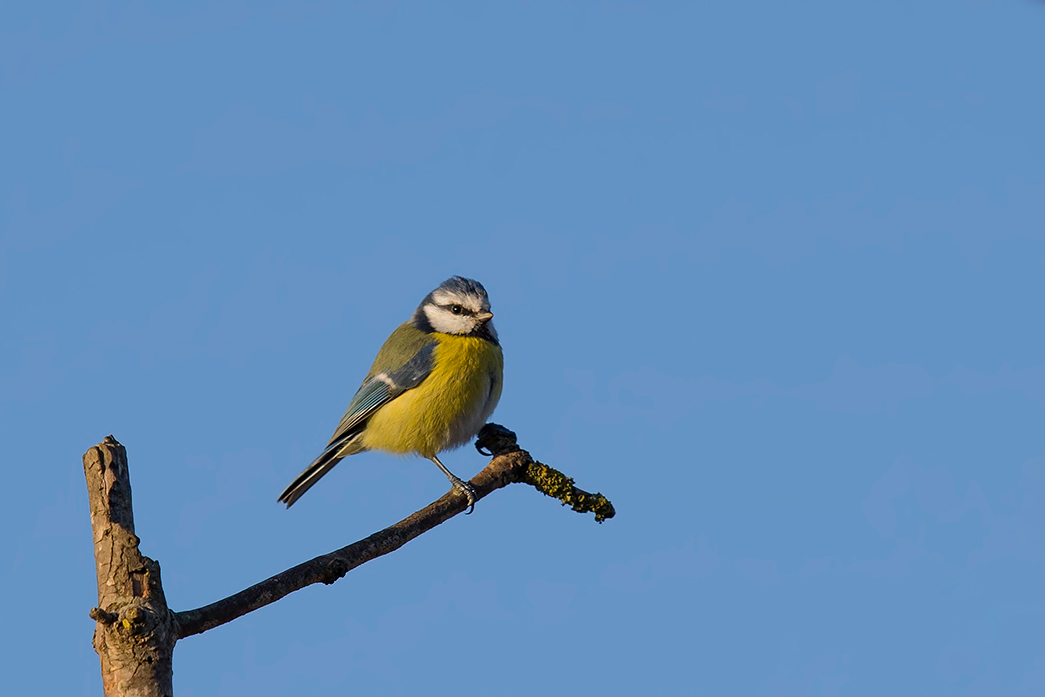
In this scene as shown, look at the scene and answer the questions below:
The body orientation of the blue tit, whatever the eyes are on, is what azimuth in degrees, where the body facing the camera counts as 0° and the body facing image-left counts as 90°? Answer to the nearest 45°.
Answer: approximately 315°
